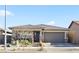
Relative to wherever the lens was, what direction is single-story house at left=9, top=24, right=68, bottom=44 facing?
facing the viewer

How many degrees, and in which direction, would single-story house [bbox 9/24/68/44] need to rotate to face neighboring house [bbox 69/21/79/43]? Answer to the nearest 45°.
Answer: approximately 90° to its left
